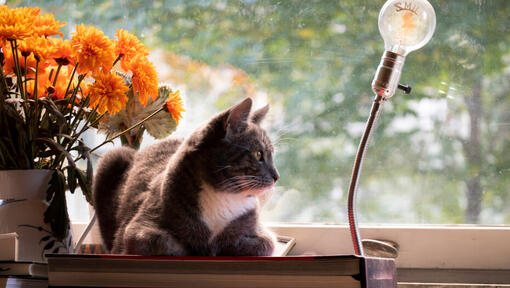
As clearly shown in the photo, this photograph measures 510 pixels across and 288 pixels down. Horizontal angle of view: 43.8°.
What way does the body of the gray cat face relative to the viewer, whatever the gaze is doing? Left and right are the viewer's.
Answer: facing the viewer and to the right of the viewer

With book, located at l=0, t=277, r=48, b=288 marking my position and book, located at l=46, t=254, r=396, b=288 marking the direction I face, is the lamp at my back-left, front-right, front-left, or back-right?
front-left
